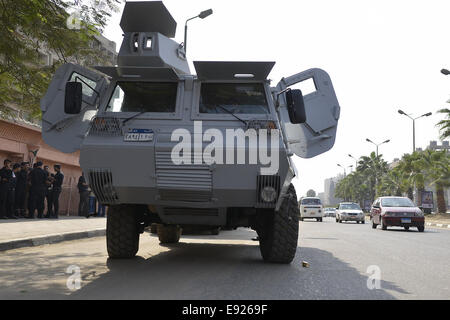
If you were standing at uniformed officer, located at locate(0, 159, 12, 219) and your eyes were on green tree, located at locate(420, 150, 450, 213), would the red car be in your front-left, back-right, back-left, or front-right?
front-right

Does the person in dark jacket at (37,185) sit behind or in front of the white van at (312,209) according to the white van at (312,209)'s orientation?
in front

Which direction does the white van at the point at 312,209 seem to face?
toward the camera

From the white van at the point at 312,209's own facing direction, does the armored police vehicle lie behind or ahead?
ahead

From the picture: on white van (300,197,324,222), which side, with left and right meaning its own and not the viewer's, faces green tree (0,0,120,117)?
front

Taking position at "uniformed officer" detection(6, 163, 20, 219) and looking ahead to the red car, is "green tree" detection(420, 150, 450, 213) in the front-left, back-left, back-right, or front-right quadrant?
front-left

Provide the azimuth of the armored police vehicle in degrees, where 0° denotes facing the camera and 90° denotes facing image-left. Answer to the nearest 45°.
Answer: approximately 0°

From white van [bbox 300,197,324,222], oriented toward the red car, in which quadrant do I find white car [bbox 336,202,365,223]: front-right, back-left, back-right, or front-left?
front-left

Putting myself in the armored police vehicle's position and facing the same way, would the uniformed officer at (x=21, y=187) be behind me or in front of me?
behind
